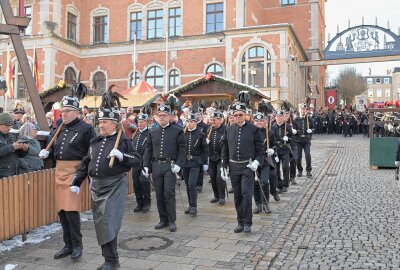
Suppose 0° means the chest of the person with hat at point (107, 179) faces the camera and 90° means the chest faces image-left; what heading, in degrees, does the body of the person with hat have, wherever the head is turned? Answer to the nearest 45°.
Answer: approximately 45°

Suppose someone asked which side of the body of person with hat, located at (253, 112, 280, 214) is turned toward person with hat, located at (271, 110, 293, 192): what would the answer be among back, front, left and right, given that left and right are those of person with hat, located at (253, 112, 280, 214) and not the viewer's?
back
